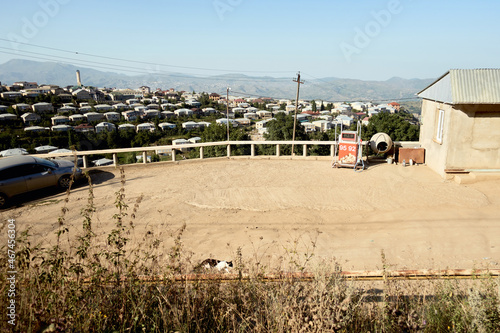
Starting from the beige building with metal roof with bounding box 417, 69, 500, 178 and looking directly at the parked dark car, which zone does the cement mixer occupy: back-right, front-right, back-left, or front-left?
front-right

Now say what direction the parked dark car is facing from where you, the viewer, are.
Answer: facing away from the viewer and to the right of the viewer

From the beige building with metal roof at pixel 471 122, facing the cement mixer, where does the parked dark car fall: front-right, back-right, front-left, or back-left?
front-left
